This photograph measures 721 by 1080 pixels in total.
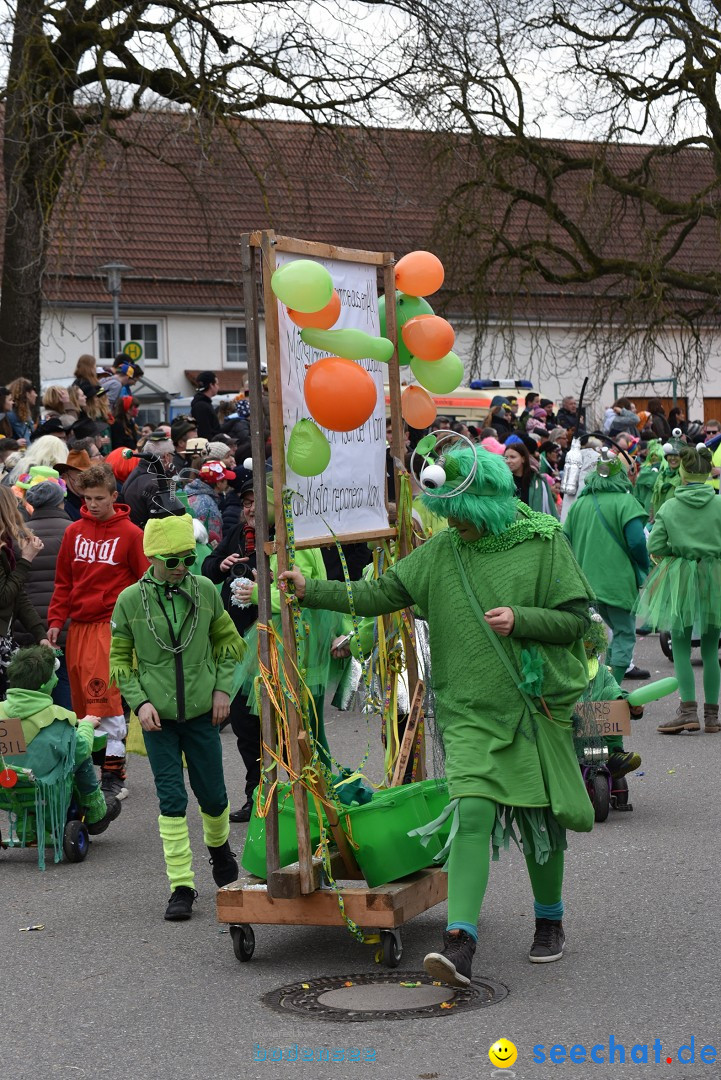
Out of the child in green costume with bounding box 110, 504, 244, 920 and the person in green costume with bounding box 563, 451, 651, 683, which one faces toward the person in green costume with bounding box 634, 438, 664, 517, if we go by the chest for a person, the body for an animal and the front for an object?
the person in green costume with bounding box 563, 451, 651, 683

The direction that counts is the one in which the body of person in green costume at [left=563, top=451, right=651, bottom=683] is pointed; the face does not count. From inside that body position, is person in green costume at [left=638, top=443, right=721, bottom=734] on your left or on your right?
on your right

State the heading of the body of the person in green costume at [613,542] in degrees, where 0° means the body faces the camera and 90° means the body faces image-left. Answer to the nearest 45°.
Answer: approximately 180°

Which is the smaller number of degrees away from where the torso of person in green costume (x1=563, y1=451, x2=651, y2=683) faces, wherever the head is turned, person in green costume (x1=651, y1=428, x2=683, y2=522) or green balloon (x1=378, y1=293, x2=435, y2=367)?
the person in green costume

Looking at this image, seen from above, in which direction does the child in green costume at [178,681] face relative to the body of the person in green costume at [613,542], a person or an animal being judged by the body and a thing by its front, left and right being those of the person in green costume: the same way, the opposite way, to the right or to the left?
the opposite way

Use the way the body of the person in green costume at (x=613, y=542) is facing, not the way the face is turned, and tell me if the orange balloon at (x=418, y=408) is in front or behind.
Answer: behind

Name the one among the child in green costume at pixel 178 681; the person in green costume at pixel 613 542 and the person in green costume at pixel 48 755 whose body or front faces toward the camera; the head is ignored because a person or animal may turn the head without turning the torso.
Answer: the child in green costume

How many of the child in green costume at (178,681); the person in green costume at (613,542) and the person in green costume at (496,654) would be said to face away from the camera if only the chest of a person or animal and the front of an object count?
1

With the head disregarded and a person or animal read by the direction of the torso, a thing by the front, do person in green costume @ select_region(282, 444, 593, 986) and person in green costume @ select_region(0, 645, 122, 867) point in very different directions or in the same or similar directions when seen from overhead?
very different directions

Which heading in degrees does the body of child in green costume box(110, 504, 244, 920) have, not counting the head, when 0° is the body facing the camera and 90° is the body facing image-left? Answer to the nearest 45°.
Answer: approximately 0°

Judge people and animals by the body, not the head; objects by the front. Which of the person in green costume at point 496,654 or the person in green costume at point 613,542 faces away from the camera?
the person in green costume at point 613,542

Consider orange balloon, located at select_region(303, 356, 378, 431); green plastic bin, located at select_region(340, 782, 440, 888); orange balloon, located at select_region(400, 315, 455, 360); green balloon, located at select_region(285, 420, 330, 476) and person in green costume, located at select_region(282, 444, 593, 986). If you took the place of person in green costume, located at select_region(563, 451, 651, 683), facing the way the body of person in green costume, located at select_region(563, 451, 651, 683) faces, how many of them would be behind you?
5

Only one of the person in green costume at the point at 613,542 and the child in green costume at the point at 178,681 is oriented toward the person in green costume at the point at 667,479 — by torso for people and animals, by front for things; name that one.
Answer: the person in green costume at the point at 613,542

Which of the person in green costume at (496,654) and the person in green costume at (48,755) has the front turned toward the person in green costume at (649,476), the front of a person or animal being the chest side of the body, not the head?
the person in green costume at (48,755)
